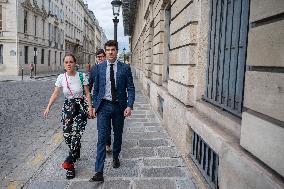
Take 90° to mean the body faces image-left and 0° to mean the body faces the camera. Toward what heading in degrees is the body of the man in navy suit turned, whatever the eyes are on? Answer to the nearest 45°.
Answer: approximately 0°

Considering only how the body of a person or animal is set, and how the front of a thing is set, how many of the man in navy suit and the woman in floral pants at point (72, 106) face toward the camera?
2

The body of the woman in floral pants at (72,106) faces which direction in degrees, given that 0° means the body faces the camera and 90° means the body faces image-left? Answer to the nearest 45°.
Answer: approximately 0°
